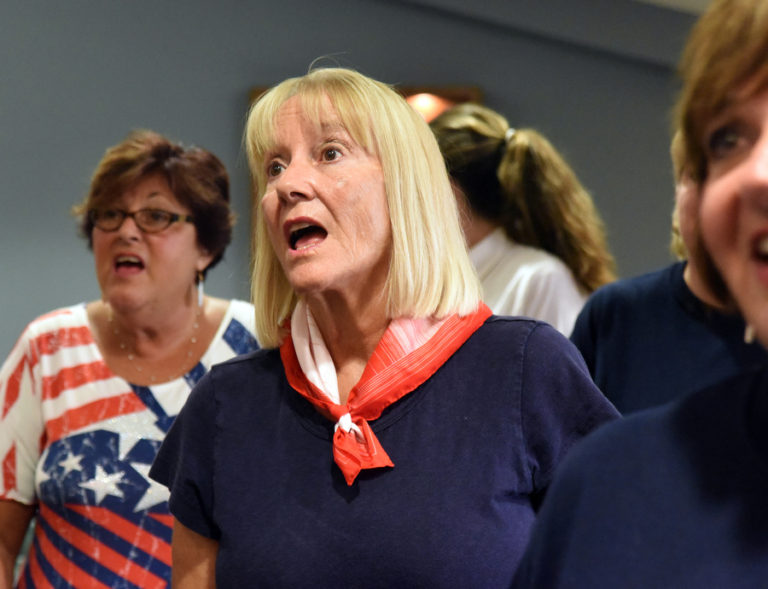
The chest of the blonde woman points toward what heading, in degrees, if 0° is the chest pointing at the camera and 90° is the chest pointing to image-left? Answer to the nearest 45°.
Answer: approximately 45°

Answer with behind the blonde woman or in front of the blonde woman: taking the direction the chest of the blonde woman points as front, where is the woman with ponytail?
behind

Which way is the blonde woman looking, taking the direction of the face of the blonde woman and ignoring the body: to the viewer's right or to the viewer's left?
to the viewer's left

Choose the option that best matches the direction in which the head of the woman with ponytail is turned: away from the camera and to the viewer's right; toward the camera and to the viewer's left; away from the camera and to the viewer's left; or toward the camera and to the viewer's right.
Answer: away from the camera and to the viewer's left

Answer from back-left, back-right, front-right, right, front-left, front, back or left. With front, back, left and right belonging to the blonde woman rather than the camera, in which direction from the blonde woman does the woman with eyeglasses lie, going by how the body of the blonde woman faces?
right
